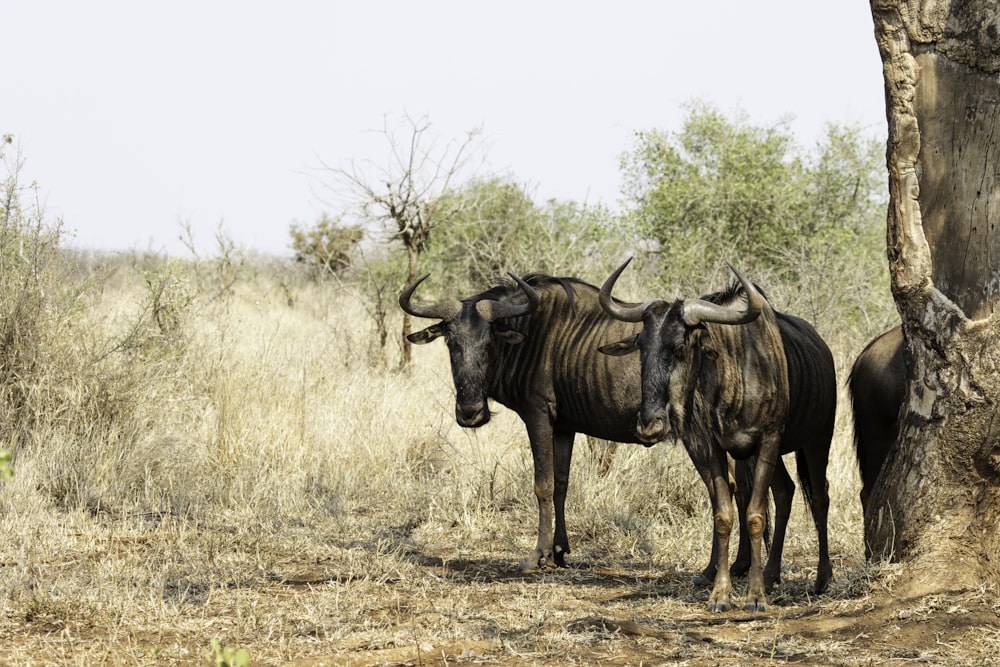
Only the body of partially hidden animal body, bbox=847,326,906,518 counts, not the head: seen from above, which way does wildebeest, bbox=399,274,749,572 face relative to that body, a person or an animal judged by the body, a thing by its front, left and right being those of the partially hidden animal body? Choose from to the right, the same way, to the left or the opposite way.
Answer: the opposite way

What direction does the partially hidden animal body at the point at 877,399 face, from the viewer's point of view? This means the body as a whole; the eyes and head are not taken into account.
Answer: to the viewer's right

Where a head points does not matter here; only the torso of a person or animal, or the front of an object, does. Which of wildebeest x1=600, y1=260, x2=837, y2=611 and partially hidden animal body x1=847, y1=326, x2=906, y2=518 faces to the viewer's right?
the partially hidden animal body

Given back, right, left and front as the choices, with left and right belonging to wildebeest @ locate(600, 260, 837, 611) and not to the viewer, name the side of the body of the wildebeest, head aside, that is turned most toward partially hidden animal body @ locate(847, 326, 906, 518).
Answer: back

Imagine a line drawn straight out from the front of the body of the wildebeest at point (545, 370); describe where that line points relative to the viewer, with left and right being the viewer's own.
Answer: facing to the left of the viewer

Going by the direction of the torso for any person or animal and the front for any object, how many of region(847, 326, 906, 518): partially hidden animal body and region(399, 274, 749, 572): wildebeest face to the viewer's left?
1

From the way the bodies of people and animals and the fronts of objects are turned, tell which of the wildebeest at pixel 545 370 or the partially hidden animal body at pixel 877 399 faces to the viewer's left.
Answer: the wildebeest

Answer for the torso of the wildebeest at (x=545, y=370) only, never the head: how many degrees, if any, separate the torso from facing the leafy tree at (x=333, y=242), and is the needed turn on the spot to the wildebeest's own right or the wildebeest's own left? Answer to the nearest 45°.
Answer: approximately 90° to the wildebeest's own right

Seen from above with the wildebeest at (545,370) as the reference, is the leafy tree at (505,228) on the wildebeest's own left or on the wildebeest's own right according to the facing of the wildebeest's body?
on the wildebeest's own right

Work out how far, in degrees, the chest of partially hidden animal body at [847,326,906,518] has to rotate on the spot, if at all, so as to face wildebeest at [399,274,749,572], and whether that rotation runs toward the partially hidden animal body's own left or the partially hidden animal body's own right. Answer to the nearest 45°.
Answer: approximately 180°

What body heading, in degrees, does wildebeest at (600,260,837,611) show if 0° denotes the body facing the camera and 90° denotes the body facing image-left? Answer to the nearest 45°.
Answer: approximately 45°

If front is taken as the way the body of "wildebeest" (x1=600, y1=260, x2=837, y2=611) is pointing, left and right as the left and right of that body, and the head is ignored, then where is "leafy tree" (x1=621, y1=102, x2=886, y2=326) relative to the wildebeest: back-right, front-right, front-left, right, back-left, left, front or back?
back-right

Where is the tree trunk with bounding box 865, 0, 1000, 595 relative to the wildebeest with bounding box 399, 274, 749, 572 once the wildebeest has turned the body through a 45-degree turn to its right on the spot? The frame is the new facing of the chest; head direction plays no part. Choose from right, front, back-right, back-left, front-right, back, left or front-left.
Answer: back
